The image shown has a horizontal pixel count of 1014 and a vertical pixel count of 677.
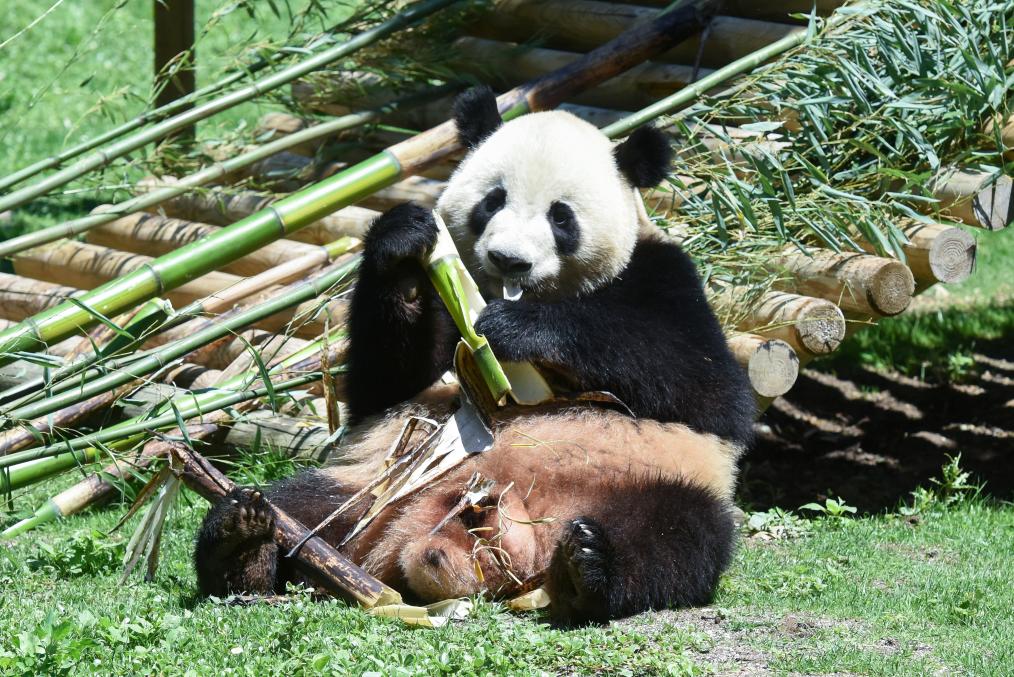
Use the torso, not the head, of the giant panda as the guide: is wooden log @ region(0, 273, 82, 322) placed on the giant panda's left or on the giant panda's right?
on the giant panda's right

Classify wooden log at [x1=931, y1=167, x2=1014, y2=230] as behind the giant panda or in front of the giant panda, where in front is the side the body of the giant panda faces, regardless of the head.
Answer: behind

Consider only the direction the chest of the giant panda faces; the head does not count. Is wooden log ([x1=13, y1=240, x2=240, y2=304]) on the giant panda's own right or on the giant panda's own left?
on the giant panda's own right

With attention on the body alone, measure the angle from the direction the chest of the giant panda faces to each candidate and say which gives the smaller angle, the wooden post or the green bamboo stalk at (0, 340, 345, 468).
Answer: the green bamboo stalk

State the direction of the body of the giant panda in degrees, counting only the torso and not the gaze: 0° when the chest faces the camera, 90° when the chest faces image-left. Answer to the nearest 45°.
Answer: approximately 45°

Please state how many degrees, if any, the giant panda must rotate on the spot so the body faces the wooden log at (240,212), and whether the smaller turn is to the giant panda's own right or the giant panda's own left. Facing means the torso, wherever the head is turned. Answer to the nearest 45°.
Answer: approximately 135° to the giant panda's own right

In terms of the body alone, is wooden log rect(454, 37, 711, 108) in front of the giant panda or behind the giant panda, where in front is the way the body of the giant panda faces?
behind

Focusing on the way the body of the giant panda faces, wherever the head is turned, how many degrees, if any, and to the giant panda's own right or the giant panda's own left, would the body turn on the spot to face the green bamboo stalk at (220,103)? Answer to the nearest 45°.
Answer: approximately 135° to the giant panda's own right

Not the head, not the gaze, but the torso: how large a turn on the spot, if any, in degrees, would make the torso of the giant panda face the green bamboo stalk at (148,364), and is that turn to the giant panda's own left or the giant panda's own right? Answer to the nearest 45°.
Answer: approximately 90° to the giant panda's own right

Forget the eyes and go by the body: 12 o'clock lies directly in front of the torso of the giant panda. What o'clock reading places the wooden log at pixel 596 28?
The wooden log is roughly at 5 o'clock from the giant panda.
